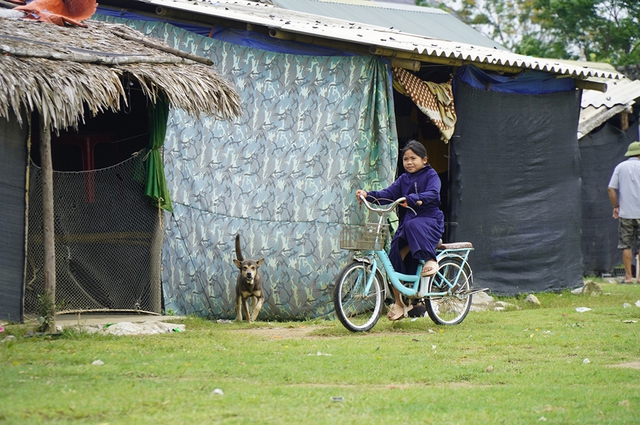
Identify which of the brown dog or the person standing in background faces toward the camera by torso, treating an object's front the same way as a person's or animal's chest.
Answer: the brown dog

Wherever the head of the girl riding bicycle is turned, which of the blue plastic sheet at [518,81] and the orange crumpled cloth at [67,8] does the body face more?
the orange crumpled cloth

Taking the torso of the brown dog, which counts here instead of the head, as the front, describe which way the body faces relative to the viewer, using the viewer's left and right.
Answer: facing the viewer

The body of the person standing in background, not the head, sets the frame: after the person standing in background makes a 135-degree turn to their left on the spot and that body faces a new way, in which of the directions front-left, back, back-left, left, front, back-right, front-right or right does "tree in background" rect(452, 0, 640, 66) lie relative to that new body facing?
back-right

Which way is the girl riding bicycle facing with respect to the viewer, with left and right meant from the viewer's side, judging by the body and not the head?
facing the viewer and to the left of the viewer

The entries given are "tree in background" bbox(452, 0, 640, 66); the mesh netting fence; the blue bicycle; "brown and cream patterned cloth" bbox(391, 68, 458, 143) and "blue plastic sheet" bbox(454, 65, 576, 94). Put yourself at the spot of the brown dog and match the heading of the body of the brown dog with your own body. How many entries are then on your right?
1

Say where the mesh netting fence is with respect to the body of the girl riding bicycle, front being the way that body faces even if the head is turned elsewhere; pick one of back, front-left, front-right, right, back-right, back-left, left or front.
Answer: front-right

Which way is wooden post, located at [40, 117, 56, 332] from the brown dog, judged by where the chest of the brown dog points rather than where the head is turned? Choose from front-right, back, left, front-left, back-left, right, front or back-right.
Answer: front-right

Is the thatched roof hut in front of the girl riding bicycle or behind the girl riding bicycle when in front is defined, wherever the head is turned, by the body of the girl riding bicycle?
in front

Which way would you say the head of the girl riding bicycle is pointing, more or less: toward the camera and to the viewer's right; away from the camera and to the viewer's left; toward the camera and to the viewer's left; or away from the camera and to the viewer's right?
toward the camera and to the viewer's left

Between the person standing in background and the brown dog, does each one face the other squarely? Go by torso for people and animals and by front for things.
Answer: no
